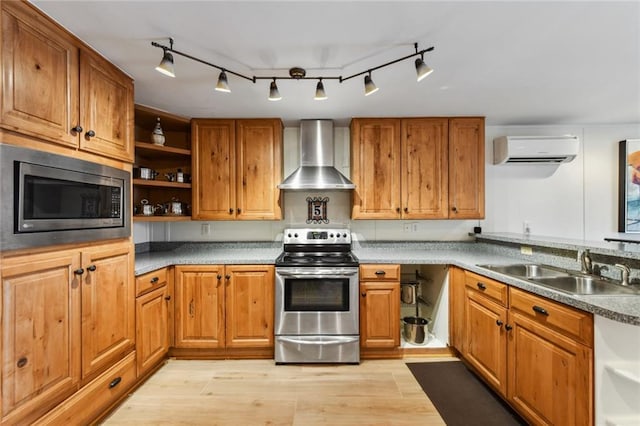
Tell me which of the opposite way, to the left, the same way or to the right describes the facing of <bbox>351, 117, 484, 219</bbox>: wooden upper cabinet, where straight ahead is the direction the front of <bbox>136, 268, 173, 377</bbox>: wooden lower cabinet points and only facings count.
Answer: to the right

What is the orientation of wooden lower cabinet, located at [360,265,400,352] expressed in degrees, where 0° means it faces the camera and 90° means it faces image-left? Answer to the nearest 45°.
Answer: approximately 0°

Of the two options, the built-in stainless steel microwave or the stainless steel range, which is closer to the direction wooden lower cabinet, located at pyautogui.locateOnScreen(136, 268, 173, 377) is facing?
the stainless steel range

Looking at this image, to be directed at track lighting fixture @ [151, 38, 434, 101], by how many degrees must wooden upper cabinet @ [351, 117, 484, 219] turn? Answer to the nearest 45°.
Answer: approximately 45° to its right

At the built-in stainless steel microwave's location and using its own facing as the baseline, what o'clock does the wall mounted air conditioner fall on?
The wall mounted air conditioner is roughly at 11 o'clock from the built-in stainless steel microwave.

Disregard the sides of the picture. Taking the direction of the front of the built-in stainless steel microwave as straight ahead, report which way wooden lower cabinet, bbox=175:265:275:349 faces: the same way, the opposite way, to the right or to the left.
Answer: to the right
